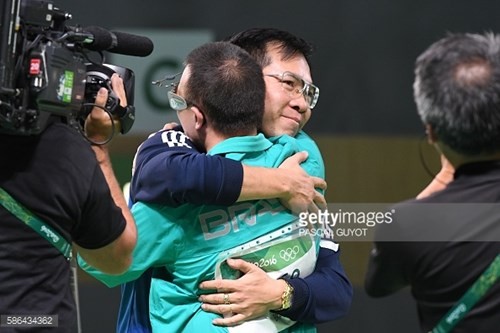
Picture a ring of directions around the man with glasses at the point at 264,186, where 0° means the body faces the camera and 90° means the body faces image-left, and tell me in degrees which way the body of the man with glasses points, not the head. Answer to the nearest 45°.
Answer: approximately 315°

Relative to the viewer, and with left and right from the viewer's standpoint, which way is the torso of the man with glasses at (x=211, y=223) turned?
facing away from the viewer and to the left of the viewer

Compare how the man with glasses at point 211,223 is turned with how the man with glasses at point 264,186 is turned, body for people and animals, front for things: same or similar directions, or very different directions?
very different directions

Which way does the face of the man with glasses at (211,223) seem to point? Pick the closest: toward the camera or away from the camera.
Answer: away from the camera
